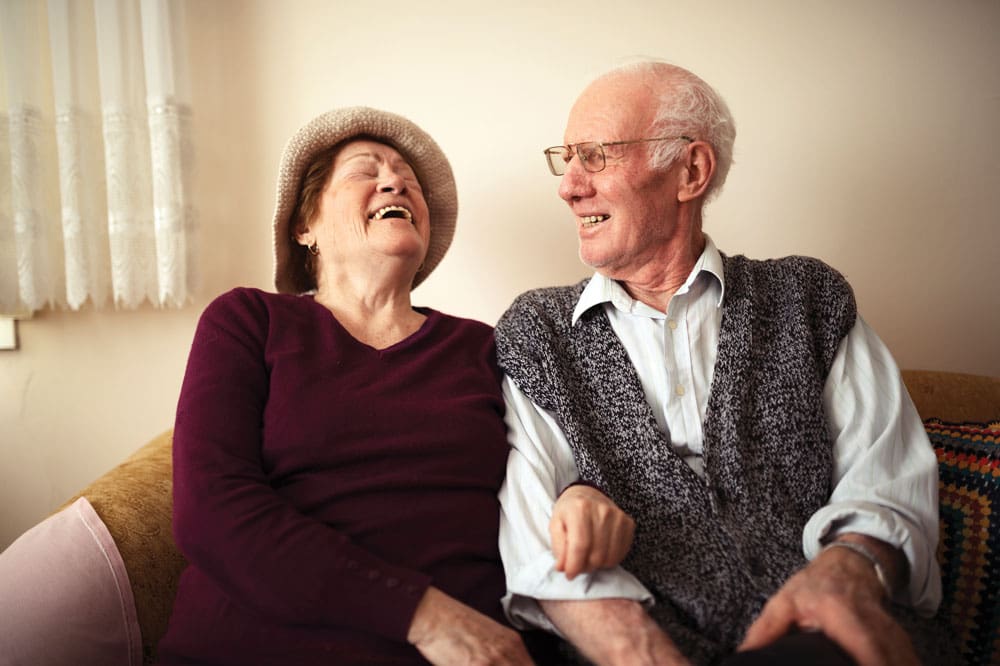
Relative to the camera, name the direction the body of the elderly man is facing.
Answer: toward the camera

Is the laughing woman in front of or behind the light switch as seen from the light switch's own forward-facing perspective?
in front

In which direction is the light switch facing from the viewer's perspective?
toward the camera

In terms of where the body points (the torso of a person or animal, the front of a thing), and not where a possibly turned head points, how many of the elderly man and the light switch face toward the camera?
2

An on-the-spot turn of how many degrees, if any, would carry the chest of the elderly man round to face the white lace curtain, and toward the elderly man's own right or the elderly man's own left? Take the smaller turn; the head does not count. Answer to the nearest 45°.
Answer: approximately 90° to the elderly man's own right

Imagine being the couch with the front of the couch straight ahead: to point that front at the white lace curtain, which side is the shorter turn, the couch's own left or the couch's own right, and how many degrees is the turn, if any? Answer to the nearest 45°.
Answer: approximately 90° to the couch's own right

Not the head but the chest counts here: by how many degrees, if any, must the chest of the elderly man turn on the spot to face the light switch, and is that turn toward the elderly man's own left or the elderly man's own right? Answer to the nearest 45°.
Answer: approximately 90° to the elderly man's own right

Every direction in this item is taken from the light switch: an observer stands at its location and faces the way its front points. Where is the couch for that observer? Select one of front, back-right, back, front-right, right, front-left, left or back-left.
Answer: front-left

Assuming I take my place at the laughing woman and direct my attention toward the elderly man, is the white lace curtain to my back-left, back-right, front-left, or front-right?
back-left

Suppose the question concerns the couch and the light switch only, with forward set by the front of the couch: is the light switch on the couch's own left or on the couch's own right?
on the couch's own right

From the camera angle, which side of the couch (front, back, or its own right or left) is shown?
front

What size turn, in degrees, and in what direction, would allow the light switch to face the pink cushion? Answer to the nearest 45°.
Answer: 0° — it already faces it

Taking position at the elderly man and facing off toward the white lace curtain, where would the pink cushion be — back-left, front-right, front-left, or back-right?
front-left
